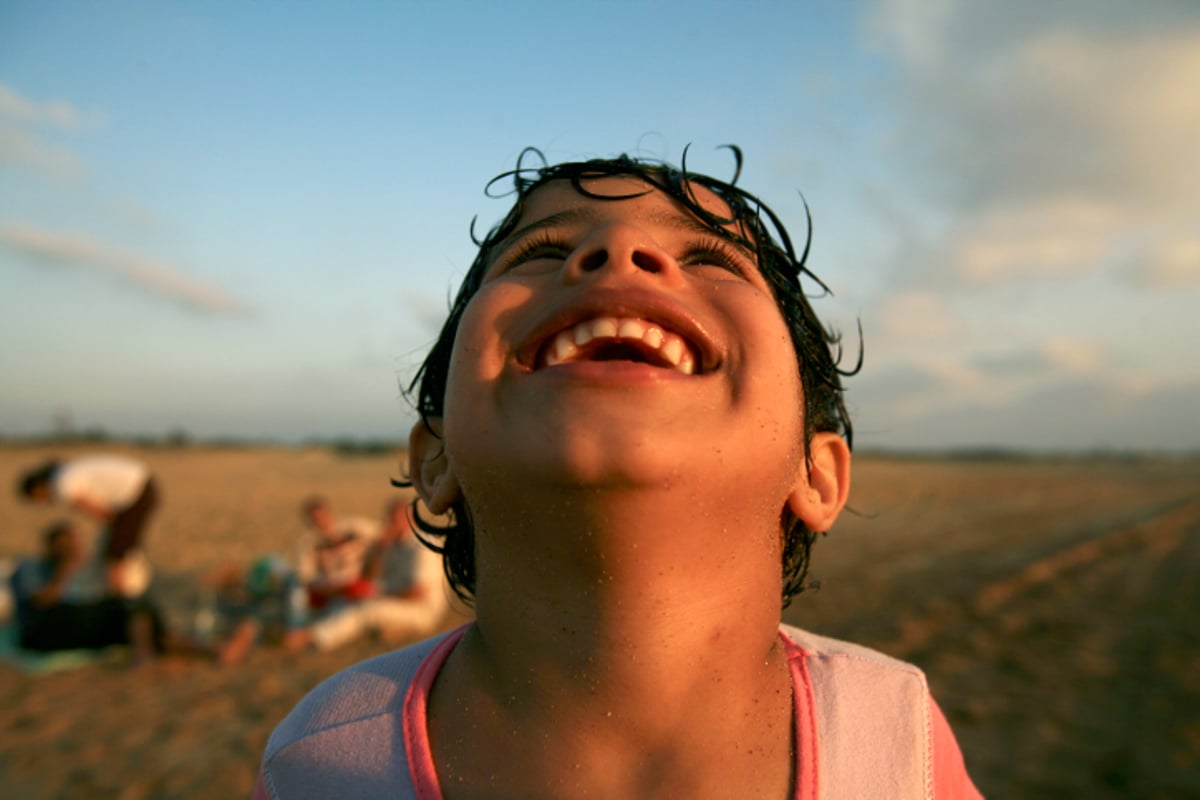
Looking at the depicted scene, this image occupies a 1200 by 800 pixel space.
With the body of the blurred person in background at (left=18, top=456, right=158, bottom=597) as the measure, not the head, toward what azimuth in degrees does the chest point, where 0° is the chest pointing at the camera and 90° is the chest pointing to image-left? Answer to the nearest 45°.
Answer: approximately 90°

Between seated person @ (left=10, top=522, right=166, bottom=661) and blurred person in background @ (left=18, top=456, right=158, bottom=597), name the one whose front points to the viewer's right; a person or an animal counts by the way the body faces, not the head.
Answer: the seated person

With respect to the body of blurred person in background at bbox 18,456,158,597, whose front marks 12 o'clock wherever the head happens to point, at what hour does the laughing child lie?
The laughing child is roughly at 9 o'clock from the blurred person in background.

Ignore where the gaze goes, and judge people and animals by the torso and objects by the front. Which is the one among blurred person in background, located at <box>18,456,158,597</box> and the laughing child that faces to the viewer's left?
the blurred person in background

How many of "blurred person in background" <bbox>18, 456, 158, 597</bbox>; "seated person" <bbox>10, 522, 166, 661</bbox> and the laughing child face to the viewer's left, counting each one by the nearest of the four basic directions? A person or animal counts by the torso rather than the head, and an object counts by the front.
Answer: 1

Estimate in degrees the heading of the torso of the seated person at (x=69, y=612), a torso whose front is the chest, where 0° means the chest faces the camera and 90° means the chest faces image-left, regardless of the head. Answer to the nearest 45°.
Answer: approximately 270°

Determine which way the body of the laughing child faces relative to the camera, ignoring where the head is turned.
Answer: toward the camera
